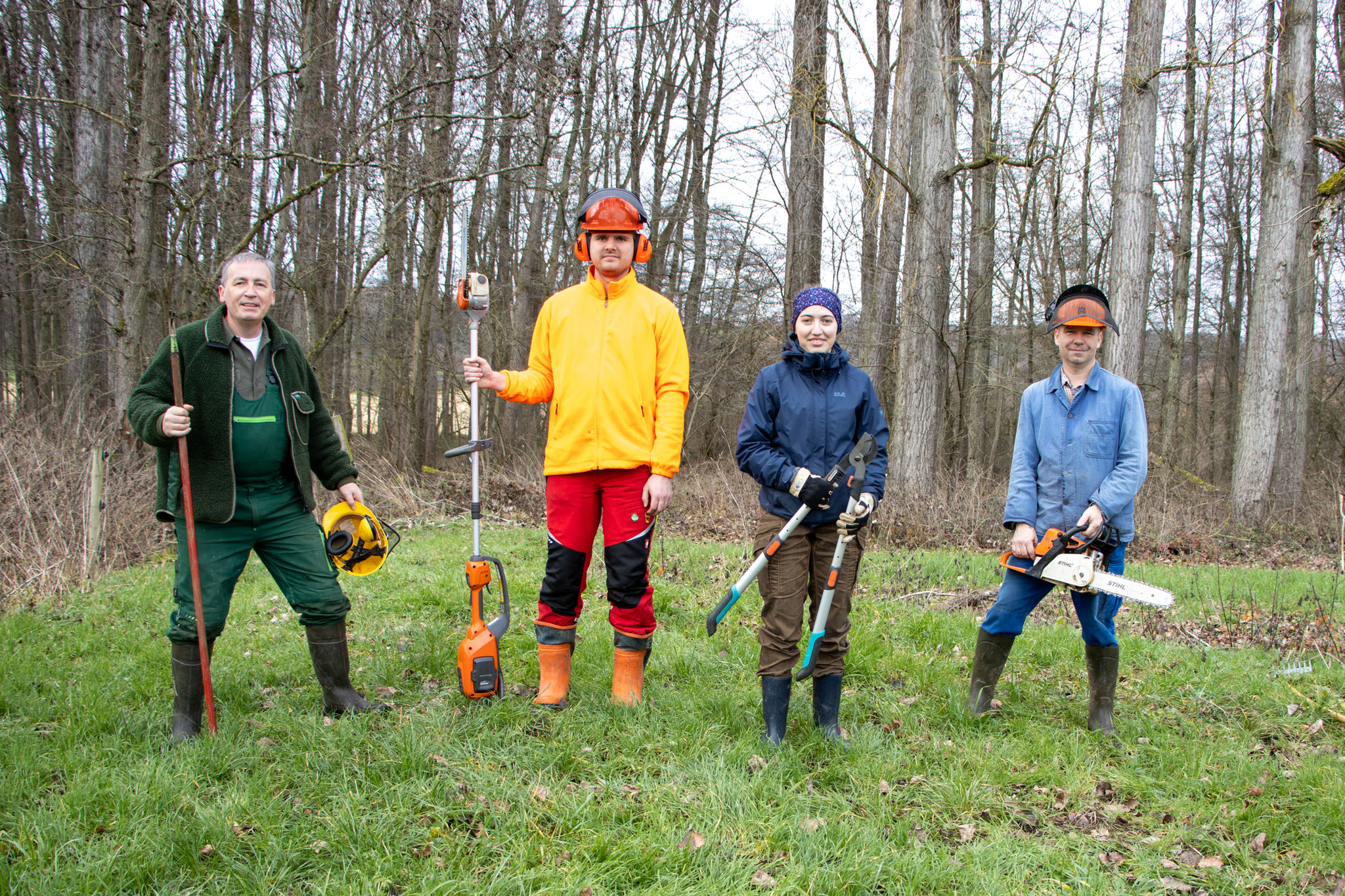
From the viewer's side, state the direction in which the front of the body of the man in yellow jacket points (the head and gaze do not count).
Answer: toward the camera

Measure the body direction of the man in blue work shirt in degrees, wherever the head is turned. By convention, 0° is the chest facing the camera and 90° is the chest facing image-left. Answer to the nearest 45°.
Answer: approximately 0°

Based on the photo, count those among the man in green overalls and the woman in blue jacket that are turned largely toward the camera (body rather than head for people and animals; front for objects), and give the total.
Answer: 2

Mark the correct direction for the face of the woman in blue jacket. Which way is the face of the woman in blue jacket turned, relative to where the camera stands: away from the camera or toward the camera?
toward the camera

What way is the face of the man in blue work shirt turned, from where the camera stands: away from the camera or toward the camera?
toward the camera

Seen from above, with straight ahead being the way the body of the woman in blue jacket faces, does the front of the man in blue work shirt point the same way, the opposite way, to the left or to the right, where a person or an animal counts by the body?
the same way

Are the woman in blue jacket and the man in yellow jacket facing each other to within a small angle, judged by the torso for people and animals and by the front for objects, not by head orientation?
no

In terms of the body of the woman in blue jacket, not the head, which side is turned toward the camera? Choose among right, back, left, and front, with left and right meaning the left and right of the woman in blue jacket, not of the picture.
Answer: front

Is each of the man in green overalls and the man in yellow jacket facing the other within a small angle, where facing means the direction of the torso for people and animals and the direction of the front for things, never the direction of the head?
no

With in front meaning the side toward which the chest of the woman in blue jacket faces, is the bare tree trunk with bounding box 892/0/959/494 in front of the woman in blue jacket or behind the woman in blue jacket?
behind

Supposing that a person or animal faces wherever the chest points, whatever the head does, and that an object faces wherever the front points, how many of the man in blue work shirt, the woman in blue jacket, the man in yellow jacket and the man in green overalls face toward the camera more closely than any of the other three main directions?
4

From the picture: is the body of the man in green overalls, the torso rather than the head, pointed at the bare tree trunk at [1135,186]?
no

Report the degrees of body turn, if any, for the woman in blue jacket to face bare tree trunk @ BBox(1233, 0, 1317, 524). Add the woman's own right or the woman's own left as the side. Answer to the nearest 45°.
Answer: approximately 135° to the woman's own left

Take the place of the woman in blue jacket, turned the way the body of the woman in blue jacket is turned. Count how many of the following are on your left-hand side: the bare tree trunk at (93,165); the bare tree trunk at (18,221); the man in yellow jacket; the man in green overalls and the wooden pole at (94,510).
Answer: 0

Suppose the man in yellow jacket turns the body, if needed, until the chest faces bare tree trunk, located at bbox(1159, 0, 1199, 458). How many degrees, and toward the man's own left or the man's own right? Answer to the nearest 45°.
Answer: approximately 135° to the man's own left

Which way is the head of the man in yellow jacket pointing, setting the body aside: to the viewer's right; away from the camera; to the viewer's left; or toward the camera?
toward the camera

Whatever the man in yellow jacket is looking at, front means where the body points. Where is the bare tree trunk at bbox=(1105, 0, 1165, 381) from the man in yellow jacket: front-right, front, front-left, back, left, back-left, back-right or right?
back-left

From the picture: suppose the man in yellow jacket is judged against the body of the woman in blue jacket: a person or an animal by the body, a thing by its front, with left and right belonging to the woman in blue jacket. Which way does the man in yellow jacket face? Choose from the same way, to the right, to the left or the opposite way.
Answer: the same way
